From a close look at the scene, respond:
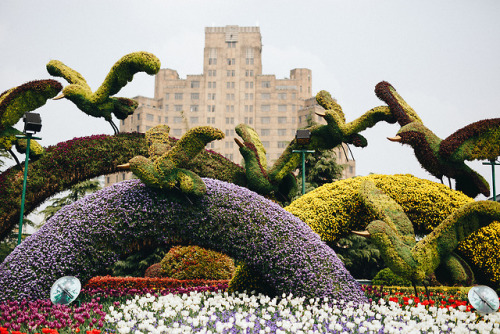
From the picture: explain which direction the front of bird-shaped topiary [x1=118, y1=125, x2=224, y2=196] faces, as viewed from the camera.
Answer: facing to the left of the viewer

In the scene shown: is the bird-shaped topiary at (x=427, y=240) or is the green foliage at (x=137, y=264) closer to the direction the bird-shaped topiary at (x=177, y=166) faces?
the green foliage

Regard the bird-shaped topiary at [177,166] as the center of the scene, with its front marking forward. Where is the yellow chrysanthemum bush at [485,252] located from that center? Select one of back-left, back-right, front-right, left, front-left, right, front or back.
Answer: back

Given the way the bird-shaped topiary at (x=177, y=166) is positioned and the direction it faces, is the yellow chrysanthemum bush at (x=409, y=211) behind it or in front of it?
behind

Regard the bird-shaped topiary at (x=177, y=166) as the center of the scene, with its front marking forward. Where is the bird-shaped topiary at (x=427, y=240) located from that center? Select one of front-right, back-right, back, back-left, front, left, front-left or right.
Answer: back

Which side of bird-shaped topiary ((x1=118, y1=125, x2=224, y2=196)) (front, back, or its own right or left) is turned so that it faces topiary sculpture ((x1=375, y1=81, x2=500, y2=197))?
back
